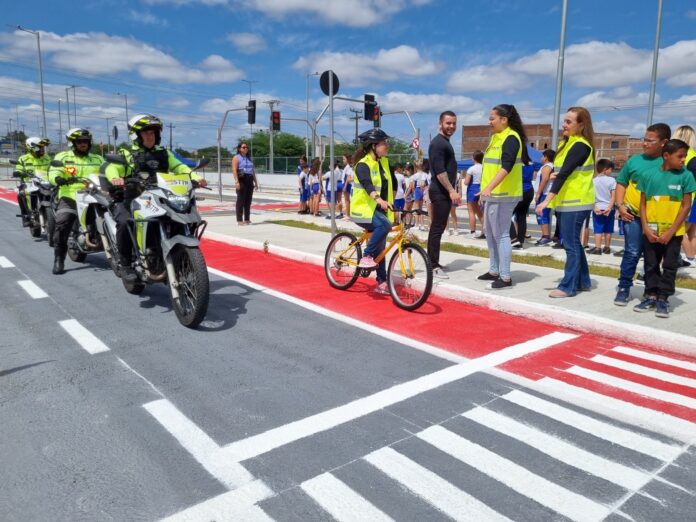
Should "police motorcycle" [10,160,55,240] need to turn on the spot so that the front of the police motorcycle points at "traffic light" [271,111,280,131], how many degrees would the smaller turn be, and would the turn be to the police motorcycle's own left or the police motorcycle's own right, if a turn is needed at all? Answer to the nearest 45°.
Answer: approximately 90° to the police motorcycle's own left

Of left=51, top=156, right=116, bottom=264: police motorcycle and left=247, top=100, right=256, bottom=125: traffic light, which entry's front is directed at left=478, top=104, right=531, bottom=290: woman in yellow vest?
the police motorcycle

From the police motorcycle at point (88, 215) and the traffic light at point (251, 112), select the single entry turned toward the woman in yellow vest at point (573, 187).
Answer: the police motorcycle

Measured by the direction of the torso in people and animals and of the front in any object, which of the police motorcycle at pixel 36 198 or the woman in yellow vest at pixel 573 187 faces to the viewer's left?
the woman in yellow vest

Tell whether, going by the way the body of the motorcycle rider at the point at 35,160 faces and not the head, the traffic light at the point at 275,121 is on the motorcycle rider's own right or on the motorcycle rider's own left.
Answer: on the motorcycle rider's own left

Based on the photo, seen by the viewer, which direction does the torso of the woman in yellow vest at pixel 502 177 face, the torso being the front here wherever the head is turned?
to the viewer's left

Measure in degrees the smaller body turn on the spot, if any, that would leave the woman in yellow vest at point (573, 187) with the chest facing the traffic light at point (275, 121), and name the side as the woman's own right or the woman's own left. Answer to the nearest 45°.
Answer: approximately 45° to the woman's own right

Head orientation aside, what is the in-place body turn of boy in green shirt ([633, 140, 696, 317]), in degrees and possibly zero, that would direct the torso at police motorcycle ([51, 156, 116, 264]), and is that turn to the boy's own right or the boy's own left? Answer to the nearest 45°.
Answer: approximately 45° to the boy's own right

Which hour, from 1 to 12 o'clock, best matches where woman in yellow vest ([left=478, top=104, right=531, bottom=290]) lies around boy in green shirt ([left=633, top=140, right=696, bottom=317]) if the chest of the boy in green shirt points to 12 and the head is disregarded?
The woman in yellow vest is roughly at 2 o'clock from the boy in green shirt.

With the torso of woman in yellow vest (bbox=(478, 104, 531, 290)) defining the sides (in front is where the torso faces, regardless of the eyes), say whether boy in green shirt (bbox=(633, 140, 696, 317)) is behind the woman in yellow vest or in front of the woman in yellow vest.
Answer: behind

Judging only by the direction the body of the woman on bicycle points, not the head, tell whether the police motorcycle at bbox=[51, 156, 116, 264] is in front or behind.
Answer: behind
